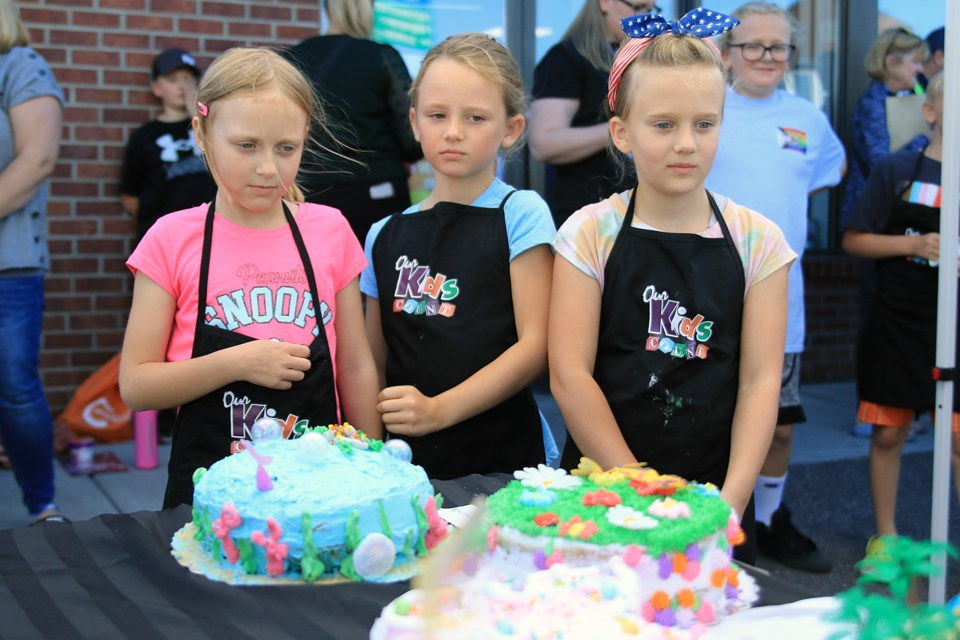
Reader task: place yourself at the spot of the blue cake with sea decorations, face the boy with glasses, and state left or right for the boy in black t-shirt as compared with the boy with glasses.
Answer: left

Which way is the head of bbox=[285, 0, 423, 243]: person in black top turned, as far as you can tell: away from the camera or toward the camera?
away from the camera

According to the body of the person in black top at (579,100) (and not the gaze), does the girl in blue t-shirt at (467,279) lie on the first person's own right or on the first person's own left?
on the first person's own right

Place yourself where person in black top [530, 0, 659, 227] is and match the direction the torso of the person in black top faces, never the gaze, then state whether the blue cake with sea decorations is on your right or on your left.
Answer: on your right
